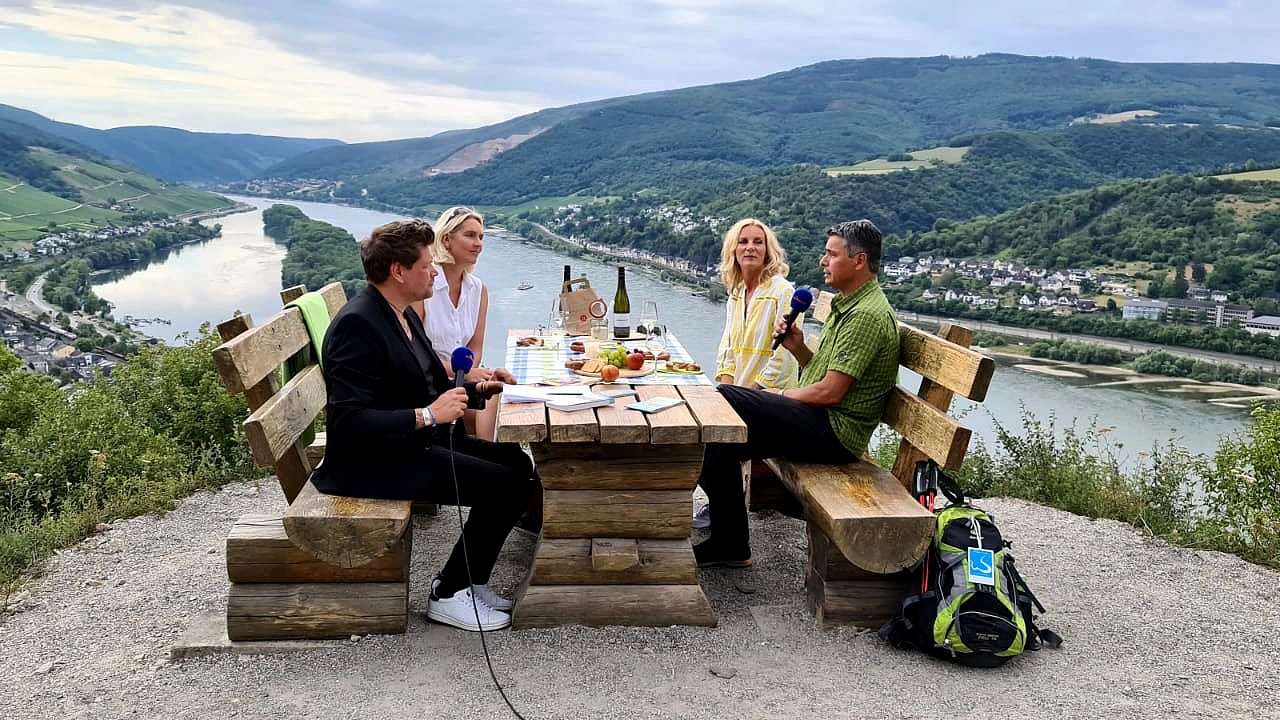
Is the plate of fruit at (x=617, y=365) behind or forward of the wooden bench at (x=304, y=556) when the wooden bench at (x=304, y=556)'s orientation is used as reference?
forward

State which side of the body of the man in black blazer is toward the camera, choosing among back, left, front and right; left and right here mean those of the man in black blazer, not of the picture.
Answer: right

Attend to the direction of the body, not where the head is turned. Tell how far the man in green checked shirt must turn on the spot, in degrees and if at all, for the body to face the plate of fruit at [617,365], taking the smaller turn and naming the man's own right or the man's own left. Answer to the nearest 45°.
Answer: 0° — they already face it

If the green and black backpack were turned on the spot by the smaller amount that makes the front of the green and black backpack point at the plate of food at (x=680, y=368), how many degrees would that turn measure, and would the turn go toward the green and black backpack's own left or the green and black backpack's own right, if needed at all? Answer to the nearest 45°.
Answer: approximately 135° to the green and black backpack's own right

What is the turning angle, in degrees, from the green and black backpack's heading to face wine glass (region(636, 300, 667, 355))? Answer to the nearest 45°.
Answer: approximately 135° to its right

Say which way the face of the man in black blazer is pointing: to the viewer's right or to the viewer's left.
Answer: to the viewer's right

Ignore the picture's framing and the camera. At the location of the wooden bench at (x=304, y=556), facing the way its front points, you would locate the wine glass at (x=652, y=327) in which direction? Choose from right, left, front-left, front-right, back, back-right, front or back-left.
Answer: front-left

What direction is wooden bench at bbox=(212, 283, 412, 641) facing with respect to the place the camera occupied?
facing to the right of the viewer

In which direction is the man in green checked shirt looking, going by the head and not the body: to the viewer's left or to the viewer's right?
to the viewer's left

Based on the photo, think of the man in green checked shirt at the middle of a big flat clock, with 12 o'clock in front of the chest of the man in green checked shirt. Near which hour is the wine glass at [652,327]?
The wine glass is roughly at 2 o'clock from the man in green checked shirt.

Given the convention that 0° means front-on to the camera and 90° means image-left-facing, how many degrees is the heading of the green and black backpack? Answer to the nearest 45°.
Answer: approximately 0°

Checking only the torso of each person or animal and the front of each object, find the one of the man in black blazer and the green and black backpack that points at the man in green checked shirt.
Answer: the man in black blazer

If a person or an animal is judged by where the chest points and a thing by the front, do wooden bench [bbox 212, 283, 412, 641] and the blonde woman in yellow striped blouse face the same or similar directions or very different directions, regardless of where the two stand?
very different directions

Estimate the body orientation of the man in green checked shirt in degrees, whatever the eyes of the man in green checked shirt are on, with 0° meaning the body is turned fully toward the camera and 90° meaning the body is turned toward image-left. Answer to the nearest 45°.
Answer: approximately 90°

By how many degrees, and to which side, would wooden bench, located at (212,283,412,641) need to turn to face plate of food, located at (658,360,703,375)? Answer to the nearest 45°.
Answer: approximately 45° to its left
